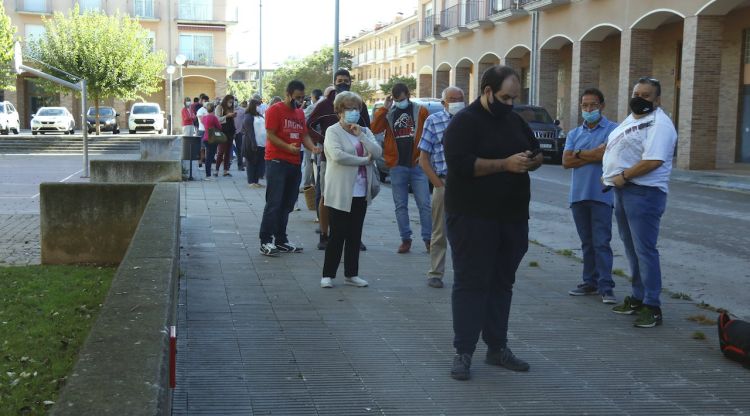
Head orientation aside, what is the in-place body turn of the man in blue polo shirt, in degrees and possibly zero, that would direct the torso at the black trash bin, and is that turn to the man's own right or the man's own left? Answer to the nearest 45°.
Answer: approximately 135° to the man's own right

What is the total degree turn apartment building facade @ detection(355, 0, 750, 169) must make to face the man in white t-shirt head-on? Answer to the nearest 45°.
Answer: approximately 45° to its left

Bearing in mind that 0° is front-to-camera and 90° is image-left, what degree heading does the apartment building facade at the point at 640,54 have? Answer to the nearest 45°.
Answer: approximately 45°

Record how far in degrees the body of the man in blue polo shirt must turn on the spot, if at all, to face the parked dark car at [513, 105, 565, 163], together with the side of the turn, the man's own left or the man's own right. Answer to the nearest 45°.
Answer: approximately 180°

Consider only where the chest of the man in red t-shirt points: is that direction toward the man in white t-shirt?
yes

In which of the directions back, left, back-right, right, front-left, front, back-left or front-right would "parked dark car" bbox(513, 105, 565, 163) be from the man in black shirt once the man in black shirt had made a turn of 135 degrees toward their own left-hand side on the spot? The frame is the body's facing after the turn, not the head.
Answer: front
